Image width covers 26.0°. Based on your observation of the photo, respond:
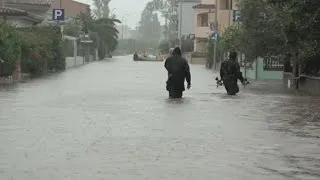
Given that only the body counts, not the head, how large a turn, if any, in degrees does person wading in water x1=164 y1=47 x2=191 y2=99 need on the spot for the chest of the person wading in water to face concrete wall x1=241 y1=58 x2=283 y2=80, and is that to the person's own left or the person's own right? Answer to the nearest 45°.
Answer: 0° — they already face it

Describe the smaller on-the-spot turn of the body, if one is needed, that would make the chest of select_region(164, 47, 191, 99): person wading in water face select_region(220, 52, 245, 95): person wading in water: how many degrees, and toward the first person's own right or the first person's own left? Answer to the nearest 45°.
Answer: approximately 45° to the first person's own right

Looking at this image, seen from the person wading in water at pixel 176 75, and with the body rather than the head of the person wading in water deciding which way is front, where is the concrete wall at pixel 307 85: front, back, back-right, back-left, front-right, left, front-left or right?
front-right

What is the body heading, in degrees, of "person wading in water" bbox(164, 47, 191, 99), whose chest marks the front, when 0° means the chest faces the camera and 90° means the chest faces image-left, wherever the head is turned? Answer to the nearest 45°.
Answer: approximately 180°

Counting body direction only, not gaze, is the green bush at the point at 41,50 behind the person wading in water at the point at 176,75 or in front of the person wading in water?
in front

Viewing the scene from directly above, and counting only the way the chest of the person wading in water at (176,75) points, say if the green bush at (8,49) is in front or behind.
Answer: in front
